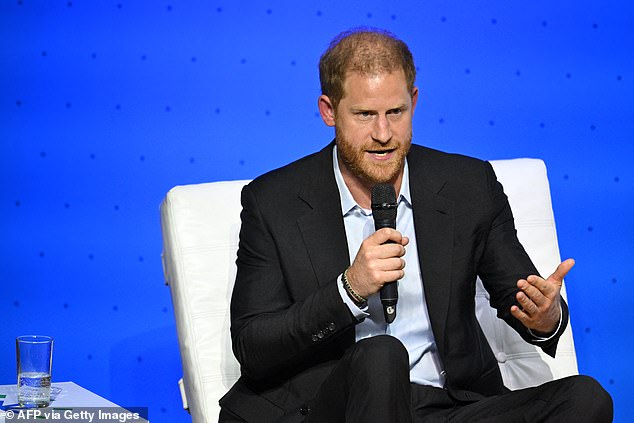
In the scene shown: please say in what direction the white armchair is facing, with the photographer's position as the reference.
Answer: facing the viewer
